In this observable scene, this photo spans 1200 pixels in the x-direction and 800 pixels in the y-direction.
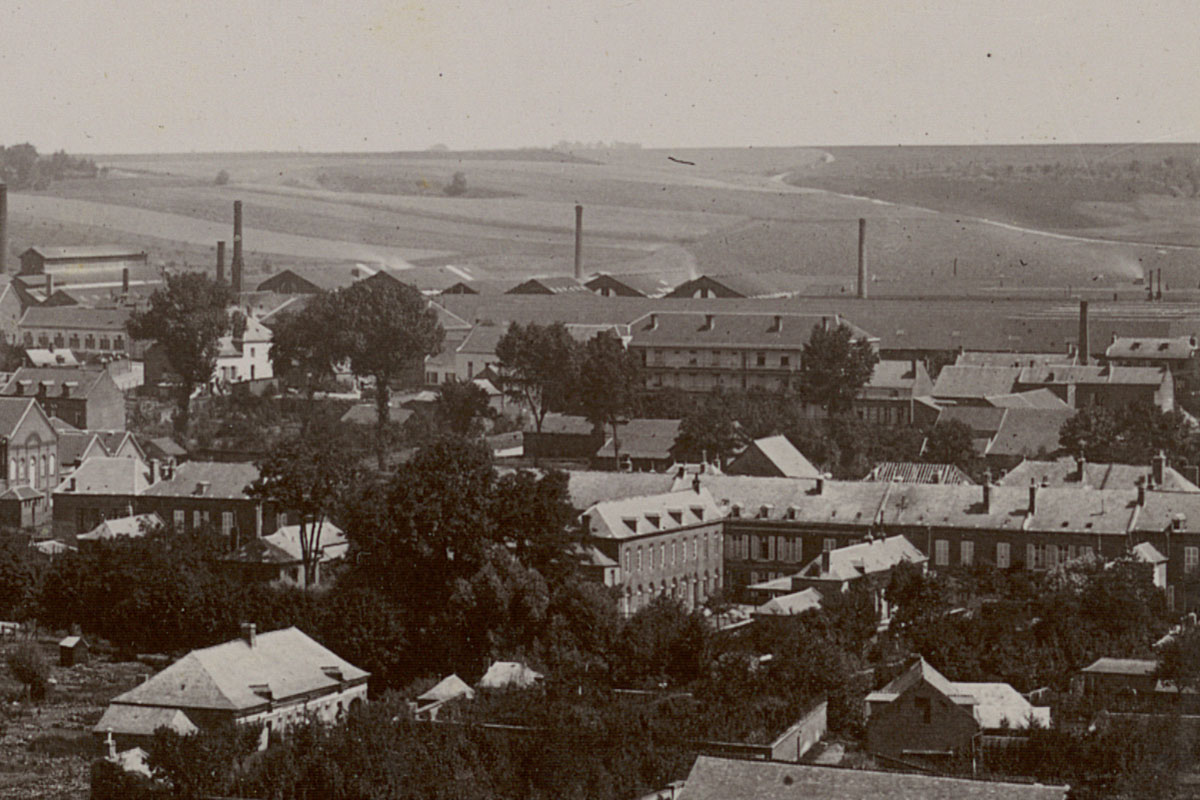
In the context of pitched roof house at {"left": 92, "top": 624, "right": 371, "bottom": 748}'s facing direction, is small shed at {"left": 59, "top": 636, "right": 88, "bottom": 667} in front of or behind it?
behind

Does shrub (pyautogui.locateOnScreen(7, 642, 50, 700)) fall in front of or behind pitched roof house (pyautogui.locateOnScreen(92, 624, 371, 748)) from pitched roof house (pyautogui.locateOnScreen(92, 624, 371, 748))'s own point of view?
behind

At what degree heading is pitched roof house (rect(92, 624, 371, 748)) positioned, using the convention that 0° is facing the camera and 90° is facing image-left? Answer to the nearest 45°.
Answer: approximately 315°
